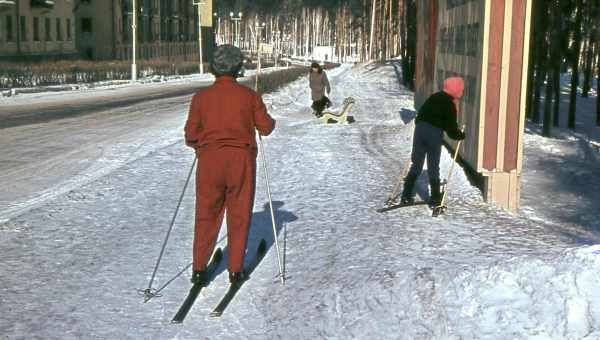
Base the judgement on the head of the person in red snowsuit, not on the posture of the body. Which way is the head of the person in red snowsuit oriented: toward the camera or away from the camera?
away from the camera

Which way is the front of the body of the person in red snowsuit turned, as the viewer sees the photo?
away from the camera

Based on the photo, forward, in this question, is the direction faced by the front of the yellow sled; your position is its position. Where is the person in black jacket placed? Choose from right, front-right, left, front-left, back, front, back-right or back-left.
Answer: left

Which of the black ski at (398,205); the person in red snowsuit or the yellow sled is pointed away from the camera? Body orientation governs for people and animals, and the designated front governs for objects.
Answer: the person in red snowsuit

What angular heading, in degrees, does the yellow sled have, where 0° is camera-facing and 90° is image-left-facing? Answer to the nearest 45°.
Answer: approximately 90°

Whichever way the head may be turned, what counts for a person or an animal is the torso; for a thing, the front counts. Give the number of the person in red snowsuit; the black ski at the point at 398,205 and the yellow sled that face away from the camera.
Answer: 1
